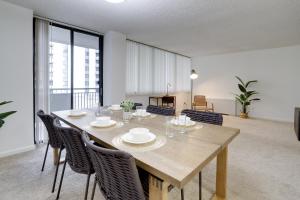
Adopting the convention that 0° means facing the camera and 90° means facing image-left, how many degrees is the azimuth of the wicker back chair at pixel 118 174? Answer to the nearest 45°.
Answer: approximately 225°

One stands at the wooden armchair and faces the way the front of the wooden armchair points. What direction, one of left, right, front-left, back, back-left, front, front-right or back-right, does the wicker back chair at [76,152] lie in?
front-right

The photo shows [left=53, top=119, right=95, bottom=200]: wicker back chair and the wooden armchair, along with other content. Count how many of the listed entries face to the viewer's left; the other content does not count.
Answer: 0

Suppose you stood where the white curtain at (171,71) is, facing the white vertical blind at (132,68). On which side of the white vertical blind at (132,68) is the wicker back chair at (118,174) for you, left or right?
left

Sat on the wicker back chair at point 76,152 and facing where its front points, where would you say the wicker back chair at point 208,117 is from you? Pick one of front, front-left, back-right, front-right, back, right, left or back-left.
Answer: front-right

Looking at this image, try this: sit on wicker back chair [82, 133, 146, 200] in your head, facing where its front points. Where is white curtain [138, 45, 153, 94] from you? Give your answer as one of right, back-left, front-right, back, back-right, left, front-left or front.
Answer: front-left

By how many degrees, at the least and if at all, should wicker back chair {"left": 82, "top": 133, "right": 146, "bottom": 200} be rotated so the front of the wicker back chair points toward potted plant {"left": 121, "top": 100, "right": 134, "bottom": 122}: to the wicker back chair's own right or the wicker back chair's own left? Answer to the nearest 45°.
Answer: approximately 45° to the wicker back chair's own left

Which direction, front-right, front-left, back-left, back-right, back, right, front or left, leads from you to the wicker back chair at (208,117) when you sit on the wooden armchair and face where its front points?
front-right

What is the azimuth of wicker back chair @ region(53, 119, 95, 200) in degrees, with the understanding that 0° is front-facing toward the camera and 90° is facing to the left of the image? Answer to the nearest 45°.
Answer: approximately 225°

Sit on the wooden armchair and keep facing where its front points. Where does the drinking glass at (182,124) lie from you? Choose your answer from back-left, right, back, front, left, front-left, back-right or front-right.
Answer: front-right

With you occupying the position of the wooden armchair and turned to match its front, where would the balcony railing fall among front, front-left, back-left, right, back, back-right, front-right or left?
right

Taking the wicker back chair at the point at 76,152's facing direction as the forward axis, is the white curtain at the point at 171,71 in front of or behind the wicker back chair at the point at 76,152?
in front

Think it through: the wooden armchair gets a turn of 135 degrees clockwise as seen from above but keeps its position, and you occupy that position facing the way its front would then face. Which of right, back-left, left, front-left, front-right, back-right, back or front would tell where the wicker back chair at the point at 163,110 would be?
left
